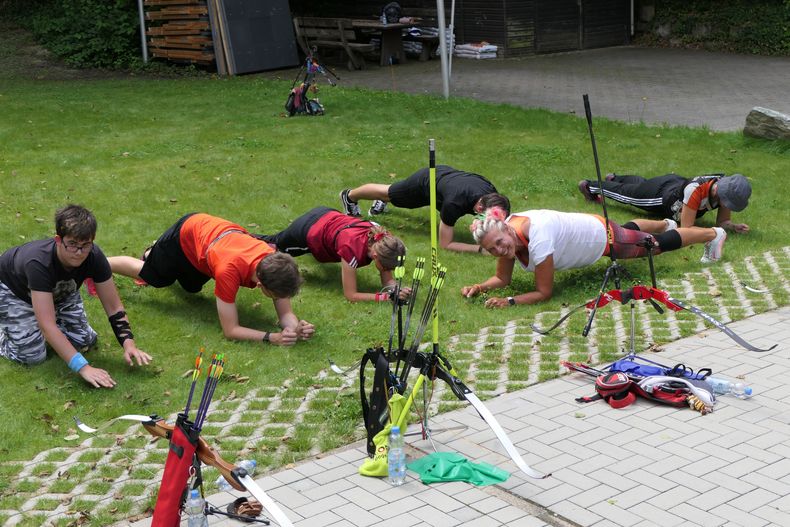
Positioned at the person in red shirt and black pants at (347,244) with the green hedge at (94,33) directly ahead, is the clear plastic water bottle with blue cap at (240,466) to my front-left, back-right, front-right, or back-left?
back-left

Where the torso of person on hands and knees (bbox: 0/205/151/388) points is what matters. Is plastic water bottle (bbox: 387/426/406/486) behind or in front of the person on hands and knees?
in front

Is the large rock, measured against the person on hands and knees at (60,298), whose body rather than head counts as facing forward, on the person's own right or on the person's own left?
on the person's own left

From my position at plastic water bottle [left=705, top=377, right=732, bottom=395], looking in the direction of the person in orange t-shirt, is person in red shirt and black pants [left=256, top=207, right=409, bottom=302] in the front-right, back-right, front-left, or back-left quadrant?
front-right

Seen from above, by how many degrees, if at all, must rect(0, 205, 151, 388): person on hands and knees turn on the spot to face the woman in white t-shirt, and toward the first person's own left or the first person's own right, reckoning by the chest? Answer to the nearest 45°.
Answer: approximately 45° to the first person's own left

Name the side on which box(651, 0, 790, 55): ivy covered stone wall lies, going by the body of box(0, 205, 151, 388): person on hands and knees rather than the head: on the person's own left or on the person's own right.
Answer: on the person's own left

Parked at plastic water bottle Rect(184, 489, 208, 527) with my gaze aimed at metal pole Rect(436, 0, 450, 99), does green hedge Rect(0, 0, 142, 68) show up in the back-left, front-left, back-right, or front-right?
front-left

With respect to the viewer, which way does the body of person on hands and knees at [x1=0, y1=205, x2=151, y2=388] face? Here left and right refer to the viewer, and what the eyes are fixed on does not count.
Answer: facing the viewer and to the right of the viewer

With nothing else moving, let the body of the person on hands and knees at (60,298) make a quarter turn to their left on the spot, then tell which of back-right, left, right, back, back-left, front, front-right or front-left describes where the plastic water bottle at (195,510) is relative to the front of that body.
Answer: back-right

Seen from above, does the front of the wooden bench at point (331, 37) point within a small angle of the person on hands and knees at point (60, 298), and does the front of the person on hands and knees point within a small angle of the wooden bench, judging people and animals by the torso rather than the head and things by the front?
no
